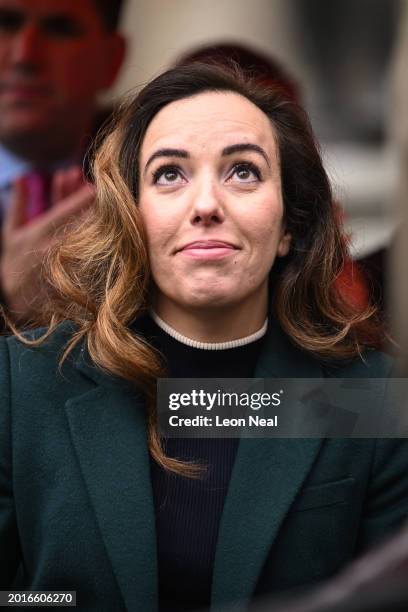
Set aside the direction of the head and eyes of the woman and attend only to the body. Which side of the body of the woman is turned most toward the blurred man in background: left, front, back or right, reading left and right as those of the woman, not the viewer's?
back

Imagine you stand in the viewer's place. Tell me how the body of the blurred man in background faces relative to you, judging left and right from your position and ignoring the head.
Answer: facing the viewer and to the left of the viewer

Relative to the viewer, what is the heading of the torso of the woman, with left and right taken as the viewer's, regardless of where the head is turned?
facing the viewer

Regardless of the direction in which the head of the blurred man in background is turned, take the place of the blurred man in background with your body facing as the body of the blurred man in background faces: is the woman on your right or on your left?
on your left

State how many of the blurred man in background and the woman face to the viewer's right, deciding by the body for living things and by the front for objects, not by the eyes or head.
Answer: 0
